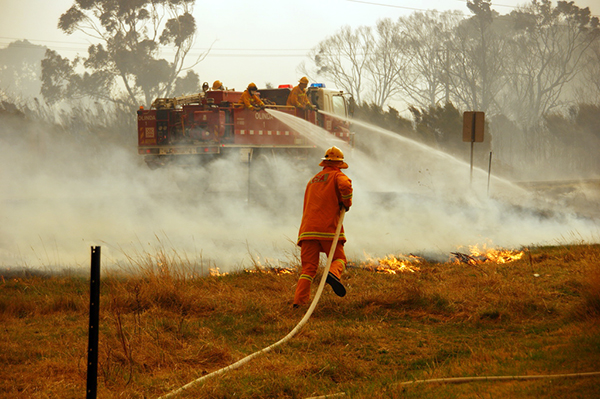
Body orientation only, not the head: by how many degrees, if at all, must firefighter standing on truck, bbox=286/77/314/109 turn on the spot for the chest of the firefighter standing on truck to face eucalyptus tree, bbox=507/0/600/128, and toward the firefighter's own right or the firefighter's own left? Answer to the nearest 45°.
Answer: approximately 90° to the firefighter's own left

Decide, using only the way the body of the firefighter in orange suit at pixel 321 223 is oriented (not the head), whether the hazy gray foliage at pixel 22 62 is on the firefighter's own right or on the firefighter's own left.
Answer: on the firefighter's own left

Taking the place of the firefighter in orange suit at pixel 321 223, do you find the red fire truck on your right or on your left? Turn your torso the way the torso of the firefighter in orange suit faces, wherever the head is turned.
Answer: on your left

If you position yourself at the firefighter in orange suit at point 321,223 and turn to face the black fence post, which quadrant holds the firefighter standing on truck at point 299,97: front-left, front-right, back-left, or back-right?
back-right

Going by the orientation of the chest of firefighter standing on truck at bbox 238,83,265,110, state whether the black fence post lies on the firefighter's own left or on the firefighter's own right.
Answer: on the firefighter's own right

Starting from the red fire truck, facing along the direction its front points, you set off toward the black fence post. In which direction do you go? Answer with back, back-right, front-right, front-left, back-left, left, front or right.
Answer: back-right
